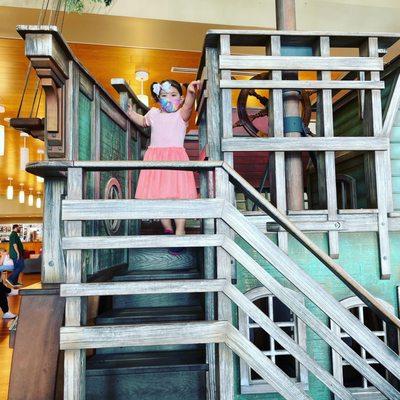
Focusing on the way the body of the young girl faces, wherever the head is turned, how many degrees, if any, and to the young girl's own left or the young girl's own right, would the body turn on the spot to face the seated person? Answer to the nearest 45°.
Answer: approximately 135° to the young girl's own right

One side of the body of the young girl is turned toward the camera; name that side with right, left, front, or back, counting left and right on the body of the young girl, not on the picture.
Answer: front
